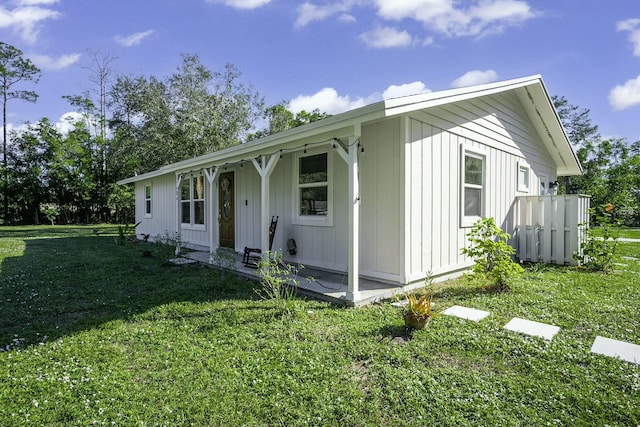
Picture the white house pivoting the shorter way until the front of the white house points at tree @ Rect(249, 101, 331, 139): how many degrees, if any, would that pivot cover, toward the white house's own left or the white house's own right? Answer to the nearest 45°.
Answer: approximately 135° to the white house's own right

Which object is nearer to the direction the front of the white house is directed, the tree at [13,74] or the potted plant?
the potted plant

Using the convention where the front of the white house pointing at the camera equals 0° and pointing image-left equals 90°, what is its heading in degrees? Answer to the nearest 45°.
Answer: approximately 45°

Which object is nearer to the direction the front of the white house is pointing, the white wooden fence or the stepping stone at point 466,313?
the stepping stone

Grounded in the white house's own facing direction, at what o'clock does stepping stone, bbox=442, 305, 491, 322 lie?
The stepping stone is roughly at 10 o'clock from the white house.

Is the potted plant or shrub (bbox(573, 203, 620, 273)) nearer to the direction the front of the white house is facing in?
the potted plant

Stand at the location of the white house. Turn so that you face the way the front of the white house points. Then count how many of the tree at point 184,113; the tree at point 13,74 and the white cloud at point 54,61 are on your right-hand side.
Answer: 3

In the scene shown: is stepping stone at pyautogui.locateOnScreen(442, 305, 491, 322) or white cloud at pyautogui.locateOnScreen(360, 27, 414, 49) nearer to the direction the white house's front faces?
the stepping stone

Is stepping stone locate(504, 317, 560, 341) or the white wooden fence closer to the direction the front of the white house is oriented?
the stepping stone
